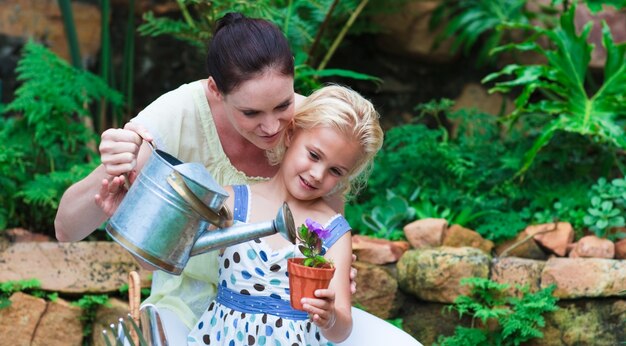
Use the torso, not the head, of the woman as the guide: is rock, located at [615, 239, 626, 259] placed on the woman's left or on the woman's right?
on the woman's left

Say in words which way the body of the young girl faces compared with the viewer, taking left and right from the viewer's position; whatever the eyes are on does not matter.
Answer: facing the viewer

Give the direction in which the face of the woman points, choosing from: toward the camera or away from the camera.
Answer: toward the camera

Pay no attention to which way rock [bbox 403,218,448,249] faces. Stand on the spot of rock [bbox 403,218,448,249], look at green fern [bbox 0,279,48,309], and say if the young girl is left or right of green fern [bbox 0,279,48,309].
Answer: left

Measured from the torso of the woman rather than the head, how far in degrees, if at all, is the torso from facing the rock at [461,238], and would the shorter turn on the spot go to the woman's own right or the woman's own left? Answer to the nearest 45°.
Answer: approximately 90° to the woman's own left

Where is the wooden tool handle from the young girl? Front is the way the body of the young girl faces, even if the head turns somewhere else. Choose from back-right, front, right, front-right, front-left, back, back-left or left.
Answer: front-right
